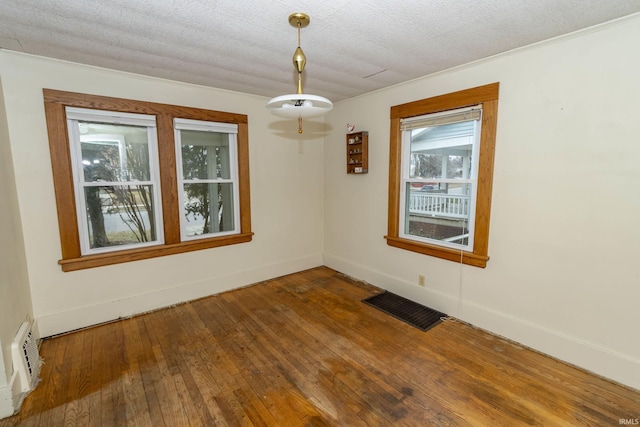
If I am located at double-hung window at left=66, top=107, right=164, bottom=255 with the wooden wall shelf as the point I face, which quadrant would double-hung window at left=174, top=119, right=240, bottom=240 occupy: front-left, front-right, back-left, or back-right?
front-left

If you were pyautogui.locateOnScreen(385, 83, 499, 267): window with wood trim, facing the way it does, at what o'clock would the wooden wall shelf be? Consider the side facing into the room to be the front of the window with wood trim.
The wooden wall shelf is roughly at 2 o'clock from the window with wood trim.

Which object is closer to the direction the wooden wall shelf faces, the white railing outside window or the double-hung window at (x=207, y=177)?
the double-hung window

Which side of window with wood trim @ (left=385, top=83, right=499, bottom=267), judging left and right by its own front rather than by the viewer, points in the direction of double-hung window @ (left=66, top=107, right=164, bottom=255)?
front

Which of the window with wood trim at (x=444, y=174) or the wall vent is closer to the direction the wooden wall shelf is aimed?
the wall vent

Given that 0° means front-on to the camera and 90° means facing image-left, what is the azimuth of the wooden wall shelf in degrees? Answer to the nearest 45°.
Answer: approximately 45°

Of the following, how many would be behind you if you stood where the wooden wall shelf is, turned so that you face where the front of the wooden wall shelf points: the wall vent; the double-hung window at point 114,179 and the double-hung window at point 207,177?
0

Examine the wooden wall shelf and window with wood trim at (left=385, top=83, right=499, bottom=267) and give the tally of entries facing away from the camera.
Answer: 0

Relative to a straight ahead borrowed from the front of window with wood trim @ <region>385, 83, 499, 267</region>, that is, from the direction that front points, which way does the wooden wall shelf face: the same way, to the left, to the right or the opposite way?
the same way

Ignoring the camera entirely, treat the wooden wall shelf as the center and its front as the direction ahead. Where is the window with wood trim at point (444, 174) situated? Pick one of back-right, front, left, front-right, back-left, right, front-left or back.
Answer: left

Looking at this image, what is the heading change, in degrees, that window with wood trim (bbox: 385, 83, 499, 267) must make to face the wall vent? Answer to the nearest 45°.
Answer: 0° — it already faces it

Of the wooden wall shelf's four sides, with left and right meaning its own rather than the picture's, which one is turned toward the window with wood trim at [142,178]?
front

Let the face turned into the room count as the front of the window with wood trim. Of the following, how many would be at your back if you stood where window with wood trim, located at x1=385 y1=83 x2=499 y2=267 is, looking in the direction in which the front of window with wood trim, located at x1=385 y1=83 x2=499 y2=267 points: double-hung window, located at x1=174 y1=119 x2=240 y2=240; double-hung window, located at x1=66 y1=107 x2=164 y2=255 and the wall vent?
0

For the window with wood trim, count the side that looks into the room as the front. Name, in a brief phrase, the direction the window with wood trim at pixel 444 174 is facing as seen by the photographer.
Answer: facing the viewer and to the left of the viewer

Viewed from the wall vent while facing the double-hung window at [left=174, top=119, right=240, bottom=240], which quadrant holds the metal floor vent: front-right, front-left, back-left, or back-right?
front-right
